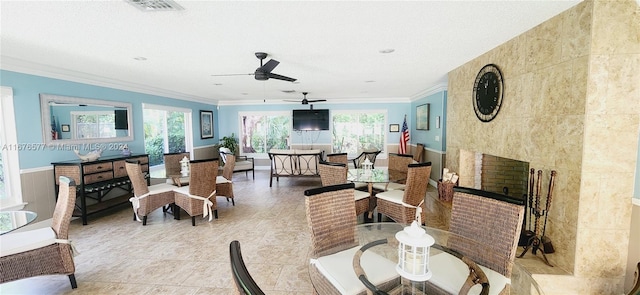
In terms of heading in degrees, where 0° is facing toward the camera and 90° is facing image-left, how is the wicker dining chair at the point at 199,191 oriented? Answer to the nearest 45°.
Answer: approximately 135°

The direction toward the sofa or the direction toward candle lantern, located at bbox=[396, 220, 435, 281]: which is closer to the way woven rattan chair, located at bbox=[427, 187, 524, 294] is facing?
the candle lantern

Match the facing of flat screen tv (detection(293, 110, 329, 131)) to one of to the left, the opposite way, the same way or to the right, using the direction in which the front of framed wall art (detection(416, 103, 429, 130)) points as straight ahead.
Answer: to the left

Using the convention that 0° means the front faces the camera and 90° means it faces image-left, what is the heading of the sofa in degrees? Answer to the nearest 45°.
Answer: approximately 180°

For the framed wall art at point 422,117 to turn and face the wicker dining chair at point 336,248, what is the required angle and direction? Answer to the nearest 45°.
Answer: approximately 45° to its left

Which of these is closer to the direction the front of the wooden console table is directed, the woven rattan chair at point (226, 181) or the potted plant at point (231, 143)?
the woven rattan chair

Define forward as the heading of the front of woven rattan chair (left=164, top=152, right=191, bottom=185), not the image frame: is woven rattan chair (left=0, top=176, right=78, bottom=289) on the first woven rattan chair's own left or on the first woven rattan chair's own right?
on the first woven rattan chair's own right

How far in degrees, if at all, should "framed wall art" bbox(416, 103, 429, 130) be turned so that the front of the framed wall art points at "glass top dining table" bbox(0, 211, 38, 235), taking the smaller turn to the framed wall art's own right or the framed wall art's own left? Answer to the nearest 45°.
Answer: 0° — it already faces it

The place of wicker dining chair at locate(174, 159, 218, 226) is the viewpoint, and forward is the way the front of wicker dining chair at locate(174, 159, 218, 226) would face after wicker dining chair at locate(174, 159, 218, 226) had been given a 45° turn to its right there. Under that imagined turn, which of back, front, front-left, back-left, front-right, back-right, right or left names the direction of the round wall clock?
back-right

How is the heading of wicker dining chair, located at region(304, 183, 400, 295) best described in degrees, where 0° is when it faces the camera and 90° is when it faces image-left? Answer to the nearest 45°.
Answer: approximately 315°

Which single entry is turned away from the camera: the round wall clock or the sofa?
the sofa

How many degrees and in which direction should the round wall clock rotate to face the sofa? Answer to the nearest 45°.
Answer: approximately 45° to its right

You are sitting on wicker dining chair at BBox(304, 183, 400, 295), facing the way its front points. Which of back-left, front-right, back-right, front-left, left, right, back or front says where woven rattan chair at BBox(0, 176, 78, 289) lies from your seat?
back-right
